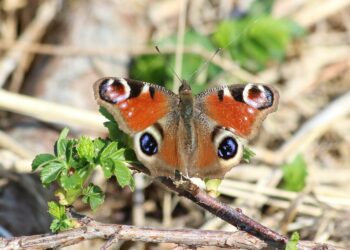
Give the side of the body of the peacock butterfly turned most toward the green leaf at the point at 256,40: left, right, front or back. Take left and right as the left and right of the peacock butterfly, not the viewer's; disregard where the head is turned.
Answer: front

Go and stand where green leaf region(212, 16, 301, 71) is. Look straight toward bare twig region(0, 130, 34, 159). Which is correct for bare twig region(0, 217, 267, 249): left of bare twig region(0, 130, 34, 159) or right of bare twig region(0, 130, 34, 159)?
left

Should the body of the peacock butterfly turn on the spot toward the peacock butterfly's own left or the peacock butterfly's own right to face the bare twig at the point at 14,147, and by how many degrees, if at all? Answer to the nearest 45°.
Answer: approximately 45° to the peacock butterfly's own left

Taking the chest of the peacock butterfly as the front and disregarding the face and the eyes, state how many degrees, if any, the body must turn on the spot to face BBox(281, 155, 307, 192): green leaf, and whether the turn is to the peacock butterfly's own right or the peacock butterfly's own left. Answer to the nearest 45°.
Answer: approximately 45° to the peacock butterfly's own right

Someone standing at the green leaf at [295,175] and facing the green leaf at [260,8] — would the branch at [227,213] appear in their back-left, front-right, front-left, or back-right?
back-left

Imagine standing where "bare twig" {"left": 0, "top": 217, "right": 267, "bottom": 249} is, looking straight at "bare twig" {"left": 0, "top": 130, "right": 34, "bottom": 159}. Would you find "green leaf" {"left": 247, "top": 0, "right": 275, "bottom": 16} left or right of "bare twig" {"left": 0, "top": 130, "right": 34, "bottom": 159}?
right

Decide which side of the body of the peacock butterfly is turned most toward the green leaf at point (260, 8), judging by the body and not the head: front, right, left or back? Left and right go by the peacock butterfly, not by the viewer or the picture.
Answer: front

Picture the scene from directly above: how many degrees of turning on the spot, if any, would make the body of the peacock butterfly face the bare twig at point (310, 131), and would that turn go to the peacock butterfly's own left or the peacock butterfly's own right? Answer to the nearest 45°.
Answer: approximately 45° to the peacock butterfly's own right

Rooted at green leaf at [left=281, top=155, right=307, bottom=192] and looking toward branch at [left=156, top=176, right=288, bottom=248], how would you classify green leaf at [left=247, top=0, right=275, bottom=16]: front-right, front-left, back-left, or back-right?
back-right

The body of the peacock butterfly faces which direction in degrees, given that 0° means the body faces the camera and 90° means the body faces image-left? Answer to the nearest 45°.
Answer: approximately 180°
